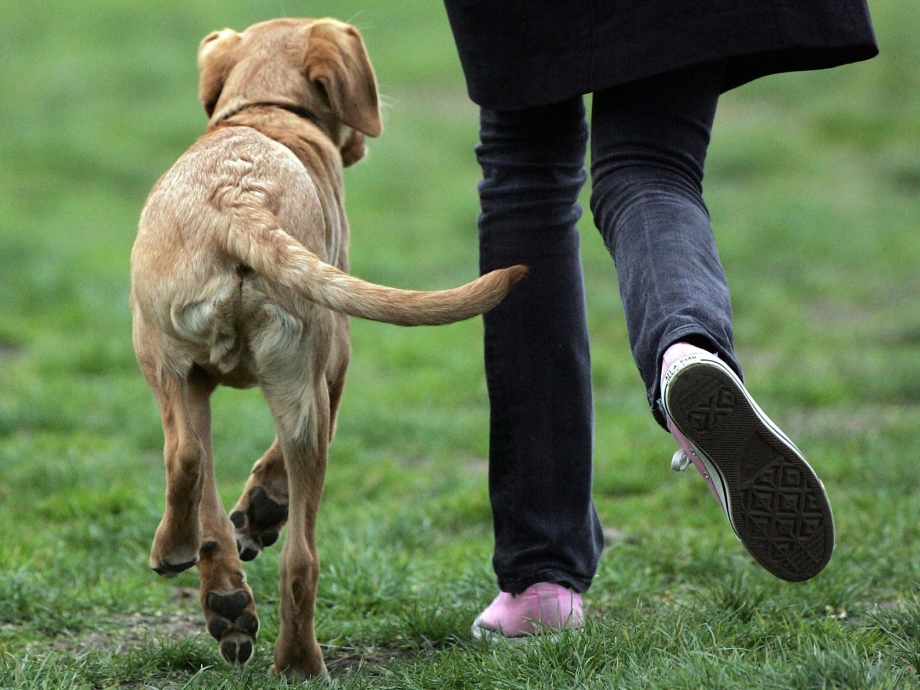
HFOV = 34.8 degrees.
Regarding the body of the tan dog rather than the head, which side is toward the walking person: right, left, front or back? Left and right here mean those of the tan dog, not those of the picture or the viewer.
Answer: right

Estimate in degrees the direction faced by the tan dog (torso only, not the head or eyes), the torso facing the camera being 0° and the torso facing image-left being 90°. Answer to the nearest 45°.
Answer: approximately 180°
